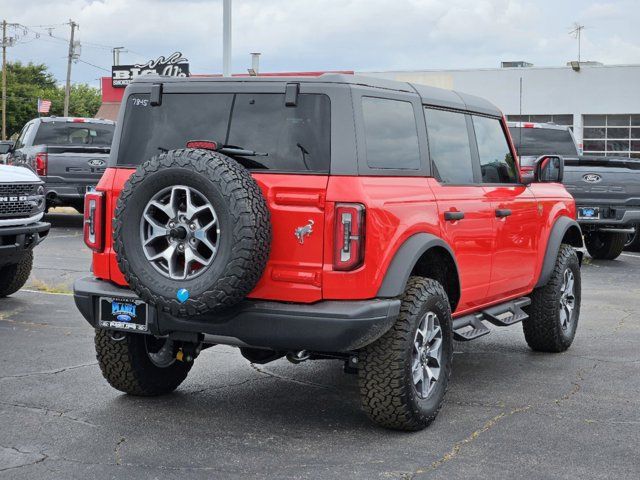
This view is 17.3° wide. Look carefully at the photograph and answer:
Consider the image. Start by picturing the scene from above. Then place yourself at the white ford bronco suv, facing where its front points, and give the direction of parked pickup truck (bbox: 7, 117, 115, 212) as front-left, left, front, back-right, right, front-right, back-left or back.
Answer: back-left

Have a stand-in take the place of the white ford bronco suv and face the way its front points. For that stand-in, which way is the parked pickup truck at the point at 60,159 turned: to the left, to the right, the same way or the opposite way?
the opposite way

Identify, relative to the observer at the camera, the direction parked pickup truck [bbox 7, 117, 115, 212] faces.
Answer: facing away from the viewer and to the left of the viewer

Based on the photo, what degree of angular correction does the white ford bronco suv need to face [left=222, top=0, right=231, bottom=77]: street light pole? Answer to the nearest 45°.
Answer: approximately 135° to its left

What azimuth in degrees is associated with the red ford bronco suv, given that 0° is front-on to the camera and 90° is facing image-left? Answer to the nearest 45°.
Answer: approximately 225°

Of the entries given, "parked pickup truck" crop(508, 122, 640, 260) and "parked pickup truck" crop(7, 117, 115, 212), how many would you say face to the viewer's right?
0

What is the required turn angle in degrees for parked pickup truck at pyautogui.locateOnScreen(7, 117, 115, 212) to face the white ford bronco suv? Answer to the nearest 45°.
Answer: approximately 135° to its left

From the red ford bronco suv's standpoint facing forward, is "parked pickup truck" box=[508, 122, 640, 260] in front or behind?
in front
